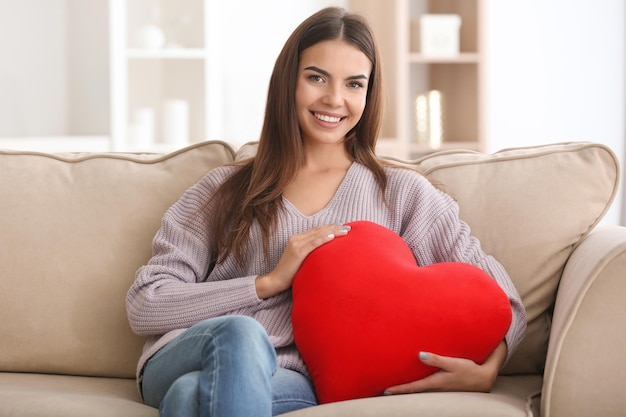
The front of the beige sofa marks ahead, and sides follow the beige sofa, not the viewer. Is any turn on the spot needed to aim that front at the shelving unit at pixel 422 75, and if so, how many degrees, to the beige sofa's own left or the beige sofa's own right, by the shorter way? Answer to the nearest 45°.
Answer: approximately 180°

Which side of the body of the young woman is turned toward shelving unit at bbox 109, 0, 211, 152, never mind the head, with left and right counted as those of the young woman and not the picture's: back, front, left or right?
back

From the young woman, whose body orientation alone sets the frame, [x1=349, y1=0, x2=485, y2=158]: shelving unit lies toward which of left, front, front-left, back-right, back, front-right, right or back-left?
back

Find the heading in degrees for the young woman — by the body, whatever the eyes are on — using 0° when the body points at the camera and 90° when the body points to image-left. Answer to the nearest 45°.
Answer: approximately 0°

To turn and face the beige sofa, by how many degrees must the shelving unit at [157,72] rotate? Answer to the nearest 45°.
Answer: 0° — it already faces it

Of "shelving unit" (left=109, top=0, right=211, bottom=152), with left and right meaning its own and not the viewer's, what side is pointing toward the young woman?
front

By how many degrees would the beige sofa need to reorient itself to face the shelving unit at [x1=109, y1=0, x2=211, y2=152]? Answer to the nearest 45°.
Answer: approximately 180°

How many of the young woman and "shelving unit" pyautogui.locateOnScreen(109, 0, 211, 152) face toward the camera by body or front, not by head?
2

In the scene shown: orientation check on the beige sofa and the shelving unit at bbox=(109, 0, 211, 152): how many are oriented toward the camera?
2
